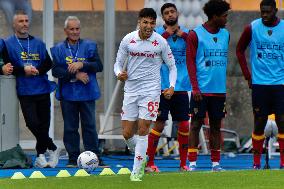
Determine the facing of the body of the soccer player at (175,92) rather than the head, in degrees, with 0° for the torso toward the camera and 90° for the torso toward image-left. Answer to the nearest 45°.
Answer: approximately 0°

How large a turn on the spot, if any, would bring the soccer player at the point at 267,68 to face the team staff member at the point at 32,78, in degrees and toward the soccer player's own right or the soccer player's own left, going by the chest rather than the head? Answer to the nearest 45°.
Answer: approximately 90° to the soccer player's own right

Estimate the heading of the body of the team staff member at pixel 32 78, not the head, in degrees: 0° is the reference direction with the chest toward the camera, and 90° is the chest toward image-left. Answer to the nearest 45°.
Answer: approximately 0°

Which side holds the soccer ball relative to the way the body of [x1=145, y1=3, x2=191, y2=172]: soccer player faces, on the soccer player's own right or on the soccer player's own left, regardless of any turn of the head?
on the soccer player's own right

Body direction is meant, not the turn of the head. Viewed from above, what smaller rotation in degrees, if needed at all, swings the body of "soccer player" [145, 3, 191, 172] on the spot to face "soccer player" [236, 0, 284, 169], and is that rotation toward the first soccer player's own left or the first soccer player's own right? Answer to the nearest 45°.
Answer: approximately 90° to the first soccer player's own left

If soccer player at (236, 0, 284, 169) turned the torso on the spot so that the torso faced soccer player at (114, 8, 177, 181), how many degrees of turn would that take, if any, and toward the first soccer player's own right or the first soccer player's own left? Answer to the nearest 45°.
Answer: approximately 45° to the first soccer player's own right
